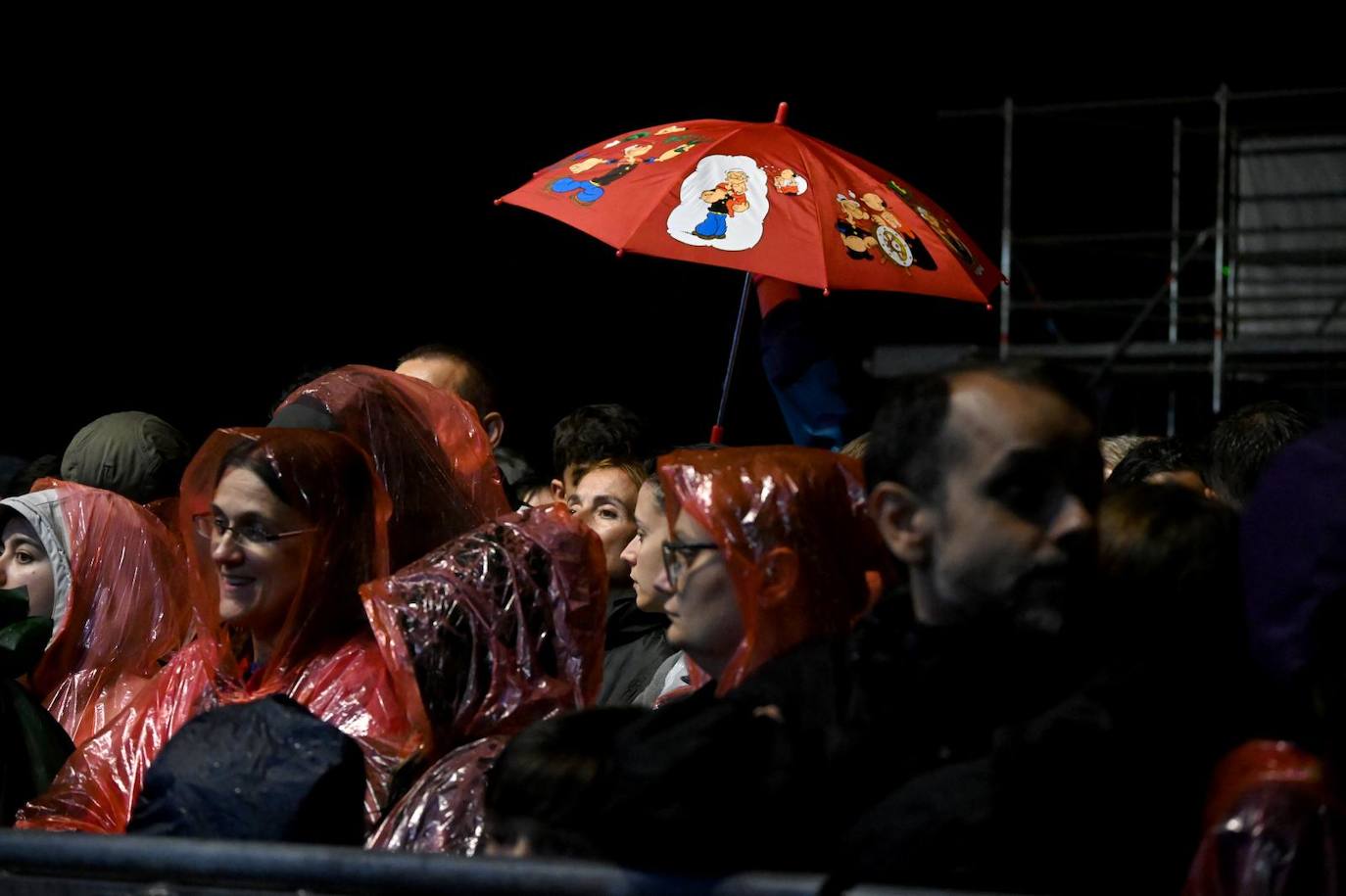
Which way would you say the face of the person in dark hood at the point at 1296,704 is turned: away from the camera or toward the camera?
away from the camera

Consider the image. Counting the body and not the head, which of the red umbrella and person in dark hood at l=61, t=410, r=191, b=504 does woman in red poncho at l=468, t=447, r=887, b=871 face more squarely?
the person in dark hood

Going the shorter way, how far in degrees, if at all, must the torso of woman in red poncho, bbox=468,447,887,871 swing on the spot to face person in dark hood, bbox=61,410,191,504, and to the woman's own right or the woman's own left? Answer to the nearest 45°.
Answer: approximately 45° to the woman's own right

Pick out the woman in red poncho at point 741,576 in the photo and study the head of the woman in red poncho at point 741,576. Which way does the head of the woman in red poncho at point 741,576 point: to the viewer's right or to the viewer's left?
to the viewer's left

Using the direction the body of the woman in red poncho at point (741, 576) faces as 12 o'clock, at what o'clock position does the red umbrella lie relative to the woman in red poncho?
The red umbrella is roughly at 3 o'clock from the woman in red poncho.

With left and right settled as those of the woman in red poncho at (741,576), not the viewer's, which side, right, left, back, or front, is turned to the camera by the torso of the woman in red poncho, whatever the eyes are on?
left

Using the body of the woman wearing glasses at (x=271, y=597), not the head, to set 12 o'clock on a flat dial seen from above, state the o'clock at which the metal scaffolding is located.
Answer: The metal scaffolding is roughly at 6 o'clock from the woman wearing glasses.

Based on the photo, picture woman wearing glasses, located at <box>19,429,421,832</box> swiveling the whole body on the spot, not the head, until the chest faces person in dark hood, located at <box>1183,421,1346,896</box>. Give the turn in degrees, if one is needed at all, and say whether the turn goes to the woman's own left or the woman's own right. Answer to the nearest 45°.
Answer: approximately 90° to the woman's own left
